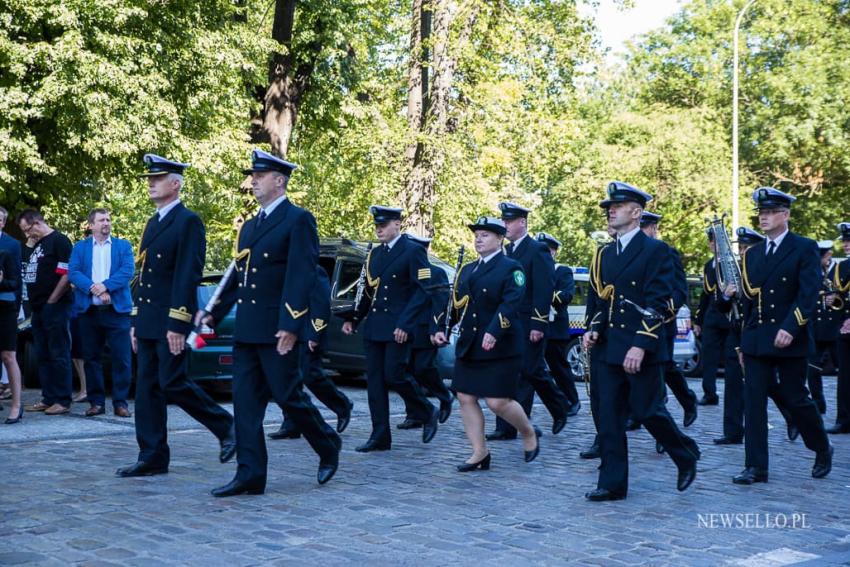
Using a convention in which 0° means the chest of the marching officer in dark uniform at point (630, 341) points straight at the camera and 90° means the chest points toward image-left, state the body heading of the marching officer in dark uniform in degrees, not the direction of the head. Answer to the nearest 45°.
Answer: approximately 45°

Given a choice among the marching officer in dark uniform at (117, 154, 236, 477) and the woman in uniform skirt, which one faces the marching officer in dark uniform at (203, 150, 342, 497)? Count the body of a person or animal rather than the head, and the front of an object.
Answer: the woman in uniform skirt

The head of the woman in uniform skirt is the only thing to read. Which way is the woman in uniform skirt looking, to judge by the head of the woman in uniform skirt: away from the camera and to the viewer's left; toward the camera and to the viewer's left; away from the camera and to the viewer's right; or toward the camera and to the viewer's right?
toward the camera and to the viewer's left

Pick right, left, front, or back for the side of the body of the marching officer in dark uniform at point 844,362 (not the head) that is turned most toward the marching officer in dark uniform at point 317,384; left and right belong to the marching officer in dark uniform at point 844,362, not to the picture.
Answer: front

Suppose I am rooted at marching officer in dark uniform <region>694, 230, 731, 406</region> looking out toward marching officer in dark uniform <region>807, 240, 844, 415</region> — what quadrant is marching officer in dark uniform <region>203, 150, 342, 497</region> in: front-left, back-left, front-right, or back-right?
back-right

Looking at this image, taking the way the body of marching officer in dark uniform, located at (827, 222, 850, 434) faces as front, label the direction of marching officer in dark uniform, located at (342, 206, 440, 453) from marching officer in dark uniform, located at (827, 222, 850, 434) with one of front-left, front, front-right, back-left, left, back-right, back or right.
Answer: front

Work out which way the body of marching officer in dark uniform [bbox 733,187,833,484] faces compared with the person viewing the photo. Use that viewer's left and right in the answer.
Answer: facing the viewer and to the left of the viewer

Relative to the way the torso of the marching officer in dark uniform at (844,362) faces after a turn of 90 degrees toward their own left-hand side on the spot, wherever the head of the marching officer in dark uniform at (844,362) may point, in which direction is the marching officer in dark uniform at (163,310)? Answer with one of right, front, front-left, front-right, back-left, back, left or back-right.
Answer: right

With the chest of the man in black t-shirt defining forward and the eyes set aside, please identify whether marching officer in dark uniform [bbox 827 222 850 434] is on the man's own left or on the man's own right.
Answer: on the man's own left

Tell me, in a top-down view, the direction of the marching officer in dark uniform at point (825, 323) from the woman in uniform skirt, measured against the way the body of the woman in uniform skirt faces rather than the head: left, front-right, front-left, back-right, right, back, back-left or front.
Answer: back

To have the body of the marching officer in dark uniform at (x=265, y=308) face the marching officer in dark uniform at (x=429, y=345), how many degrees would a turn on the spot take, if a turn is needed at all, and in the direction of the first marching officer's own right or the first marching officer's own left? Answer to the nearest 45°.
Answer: approximately 180°

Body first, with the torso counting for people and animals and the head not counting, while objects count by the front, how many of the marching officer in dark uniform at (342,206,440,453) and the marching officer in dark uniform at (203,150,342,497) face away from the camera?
0

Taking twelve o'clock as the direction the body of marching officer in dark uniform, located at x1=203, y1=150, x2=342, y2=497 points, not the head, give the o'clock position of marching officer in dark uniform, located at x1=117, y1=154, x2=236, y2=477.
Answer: marching officer in dark uniform, located at x1=117, y1=154, x2=236, y2=477 is roughly at 3 o'clock from marching officer in dark uniform, located at x1=203, y1=150, x2=342, y2=497.

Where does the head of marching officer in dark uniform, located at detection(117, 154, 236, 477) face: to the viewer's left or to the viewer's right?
to the viewer's left
